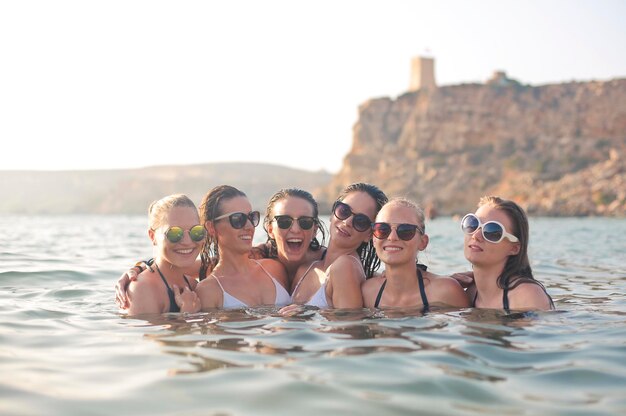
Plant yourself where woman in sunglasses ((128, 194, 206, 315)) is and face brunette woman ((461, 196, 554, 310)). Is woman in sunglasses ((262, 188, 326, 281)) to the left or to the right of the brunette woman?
left

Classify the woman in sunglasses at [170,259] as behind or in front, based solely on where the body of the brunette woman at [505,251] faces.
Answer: in front

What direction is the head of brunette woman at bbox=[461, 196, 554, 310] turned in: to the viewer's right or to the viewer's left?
to the viewer's left

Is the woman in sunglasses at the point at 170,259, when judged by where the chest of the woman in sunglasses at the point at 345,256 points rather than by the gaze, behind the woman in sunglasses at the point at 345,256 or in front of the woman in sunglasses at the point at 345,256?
in front

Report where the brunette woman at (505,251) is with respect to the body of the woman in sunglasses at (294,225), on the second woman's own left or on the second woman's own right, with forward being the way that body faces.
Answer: on the second woman's own left

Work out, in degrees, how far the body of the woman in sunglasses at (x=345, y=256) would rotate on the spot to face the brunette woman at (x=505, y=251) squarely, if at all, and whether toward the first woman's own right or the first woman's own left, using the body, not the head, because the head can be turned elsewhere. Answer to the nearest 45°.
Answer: approximately 135° to the first woman's own left

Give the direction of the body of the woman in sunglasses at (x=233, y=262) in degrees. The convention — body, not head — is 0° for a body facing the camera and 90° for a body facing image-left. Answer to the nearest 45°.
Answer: approximately 315°

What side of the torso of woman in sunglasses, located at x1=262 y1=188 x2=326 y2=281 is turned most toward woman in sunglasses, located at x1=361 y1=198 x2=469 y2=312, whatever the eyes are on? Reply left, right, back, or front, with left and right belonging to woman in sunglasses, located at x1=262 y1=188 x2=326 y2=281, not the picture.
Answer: left
